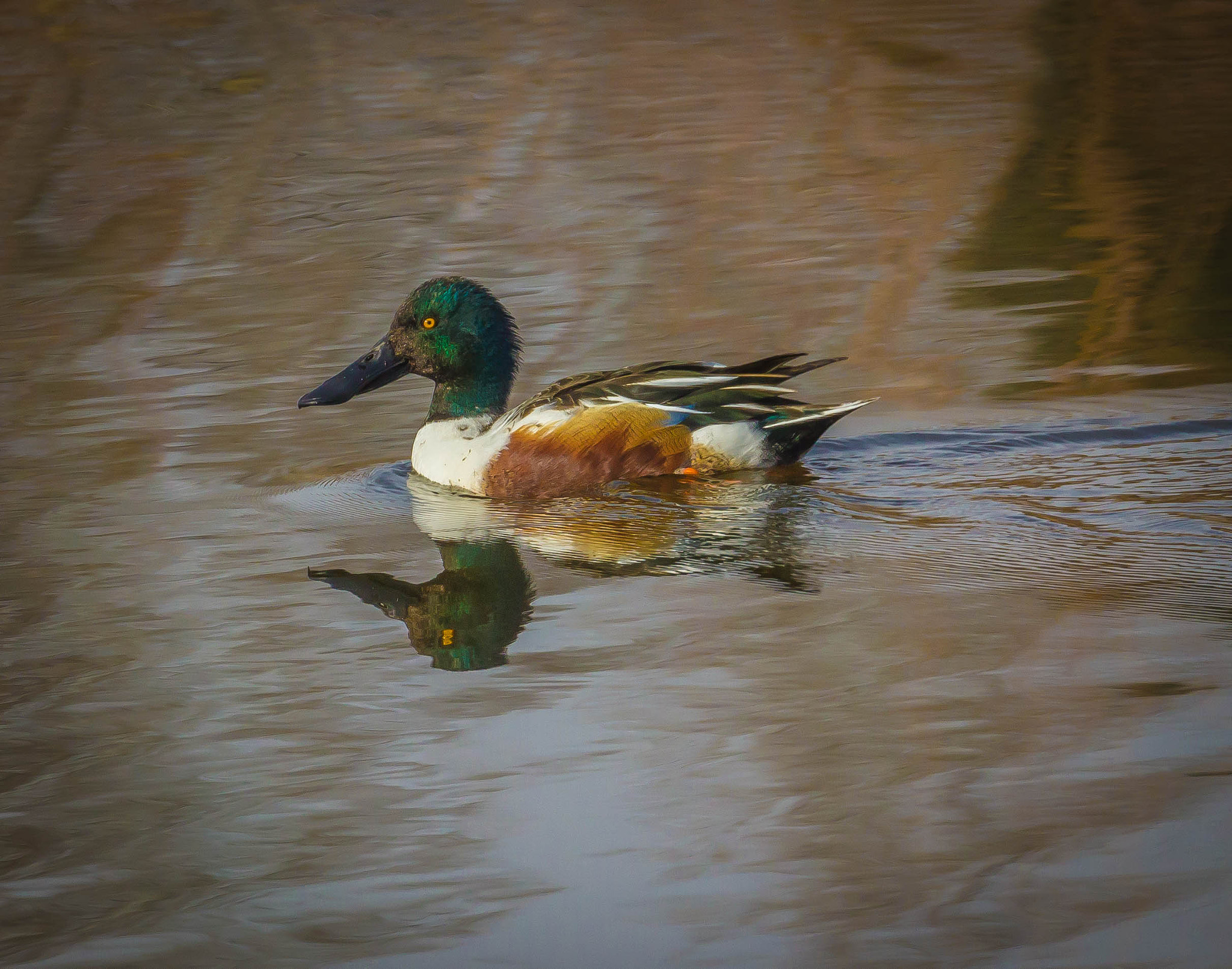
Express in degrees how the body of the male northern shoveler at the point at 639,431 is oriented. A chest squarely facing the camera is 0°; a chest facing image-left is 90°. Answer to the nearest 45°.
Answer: approximately 90°
